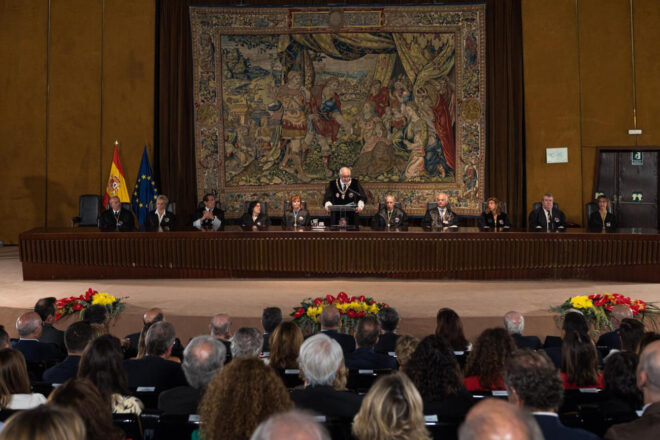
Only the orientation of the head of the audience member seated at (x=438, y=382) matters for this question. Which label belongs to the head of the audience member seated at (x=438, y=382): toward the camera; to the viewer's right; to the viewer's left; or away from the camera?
away from the camera

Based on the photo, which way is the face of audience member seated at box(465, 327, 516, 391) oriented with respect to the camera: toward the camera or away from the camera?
away from the camera

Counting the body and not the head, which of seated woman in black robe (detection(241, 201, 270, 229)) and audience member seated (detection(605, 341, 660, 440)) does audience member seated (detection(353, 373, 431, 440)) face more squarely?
the seated woman in black robe

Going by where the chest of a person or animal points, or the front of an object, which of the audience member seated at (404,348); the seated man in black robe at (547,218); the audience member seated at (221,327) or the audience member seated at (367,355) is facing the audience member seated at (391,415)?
the seated man in black robe

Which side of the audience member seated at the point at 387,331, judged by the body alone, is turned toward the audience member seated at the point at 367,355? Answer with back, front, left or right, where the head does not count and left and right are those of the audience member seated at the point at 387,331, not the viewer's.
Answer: back

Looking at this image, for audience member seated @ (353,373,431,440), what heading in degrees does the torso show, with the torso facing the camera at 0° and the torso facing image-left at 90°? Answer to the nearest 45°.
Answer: approximately 180°

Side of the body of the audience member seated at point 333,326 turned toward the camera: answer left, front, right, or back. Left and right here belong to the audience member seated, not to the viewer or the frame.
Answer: back

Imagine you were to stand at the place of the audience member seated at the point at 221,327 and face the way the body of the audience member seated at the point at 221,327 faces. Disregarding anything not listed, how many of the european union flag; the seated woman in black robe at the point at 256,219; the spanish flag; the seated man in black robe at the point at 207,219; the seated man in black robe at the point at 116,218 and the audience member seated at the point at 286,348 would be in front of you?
5

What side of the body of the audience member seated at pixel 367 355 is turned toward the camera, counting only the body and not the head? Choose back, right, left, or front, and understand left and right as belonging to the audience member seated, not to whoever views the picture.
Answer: back

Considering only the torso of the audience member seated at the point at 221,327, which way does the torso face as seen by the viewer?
away from the camera

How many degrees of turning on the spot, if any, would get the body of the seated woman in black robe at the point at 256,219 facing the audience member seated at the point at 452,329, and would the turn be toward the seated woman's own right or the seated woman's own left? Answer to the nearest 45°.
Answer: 0° — they already face them

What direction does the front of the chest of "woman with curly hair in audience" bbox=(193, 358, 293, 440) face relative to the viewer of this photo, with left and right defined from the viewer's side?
facing away from the viewer

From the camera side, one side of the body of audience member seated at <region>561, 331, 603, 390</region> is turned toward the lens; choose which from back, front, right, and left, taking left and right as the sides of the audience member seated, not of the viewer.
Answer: back

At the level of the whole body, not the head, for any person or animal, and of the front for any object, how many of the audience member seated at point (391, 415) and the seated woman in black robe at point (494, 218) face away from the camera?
1

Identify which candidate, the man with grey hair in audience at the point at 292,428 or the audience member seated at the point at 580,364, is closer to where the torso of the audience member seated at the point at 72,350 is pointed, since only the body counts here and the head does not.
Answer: the audience member seated

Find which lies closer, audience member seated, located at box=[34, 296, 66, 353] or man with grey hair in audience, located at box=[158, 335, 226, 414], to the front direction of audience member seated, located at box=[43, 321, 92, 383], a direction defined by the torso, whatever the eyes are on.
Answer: the audience member seated

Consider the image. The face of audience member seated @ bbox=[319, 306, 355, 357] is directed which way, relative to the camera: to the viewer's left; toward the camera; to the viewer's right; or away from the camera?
away from the camera

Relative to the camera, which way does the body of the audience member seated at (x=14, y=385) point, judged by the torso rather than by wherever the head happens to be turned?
away from the camera
